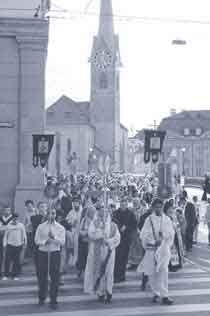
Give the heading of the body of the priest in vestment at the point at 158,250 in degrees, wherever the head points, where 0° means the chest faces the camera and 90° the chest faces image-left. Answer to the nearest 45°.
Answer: approximately 0°

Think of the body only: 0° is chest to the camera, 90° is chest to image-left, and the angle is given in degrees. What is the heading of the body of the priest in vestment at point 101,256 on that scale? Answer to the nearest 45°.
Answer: approximately 0°
